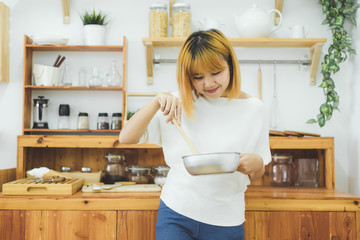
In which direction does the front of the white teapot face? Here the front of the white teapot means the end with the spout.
to the viewer's left

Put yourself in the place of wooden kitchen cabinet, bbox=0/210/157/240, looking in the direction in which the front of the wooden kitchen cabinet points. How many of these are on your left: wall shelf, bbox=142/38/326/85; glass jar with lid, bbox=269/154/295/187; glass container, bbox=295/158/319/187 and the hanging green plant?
4

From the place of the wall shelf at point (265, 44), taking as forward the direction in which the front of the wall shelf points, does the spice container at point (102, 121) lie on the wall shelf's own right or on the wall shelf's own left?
on the wall shelf's own right
